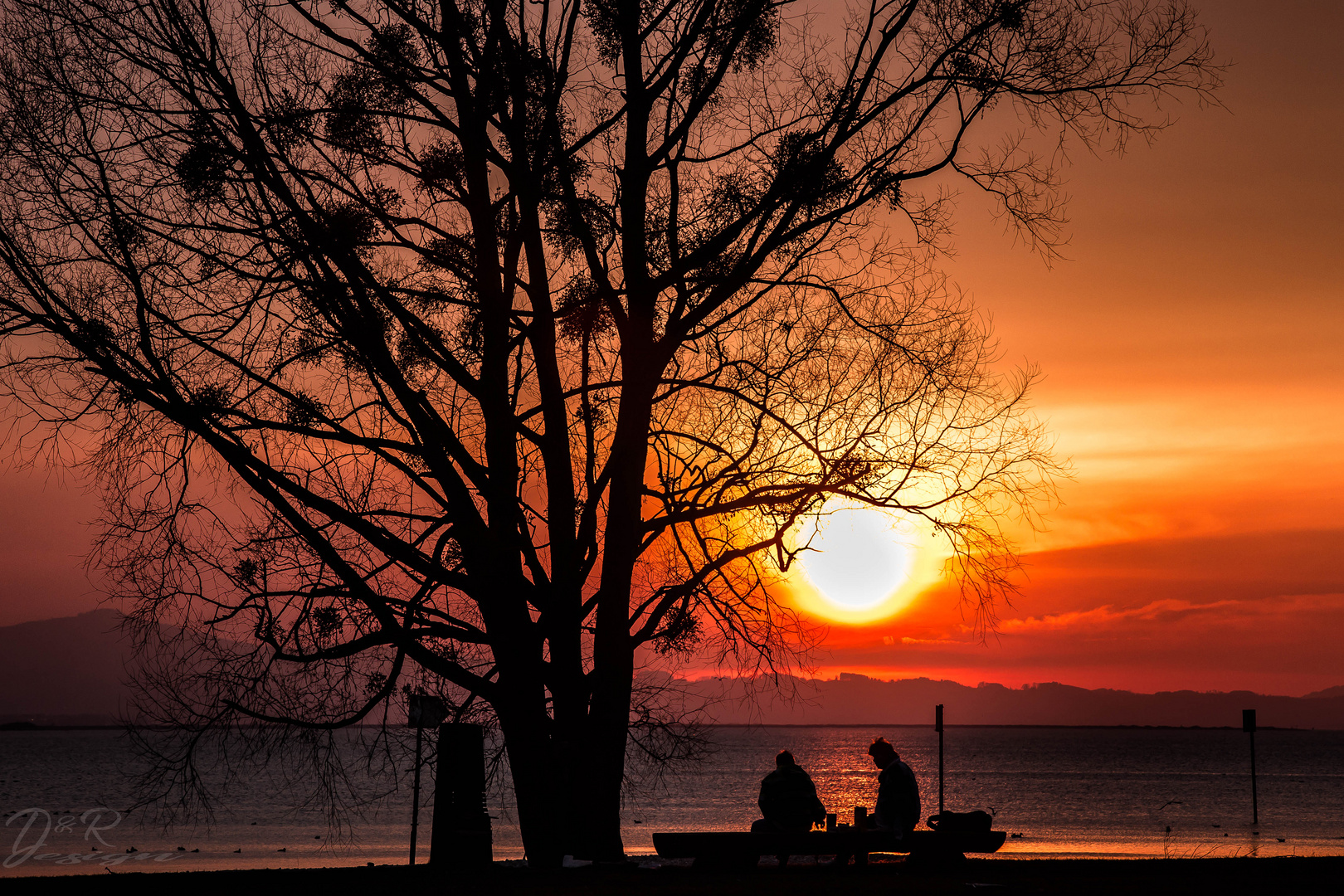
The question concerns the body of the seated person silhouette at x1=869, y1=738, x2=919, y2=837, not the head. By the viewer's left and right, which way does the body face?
facing to the left of the viewer

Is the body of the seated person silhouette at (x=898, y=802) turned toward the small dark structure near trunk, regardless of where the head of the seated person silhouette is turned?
yes

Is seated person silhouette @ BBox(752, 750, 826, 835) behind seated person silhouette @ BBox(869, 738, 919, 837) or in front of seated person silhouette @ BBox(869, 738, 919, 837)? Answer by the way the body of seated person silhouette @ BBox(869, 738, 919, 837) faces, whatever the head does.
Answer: in front
